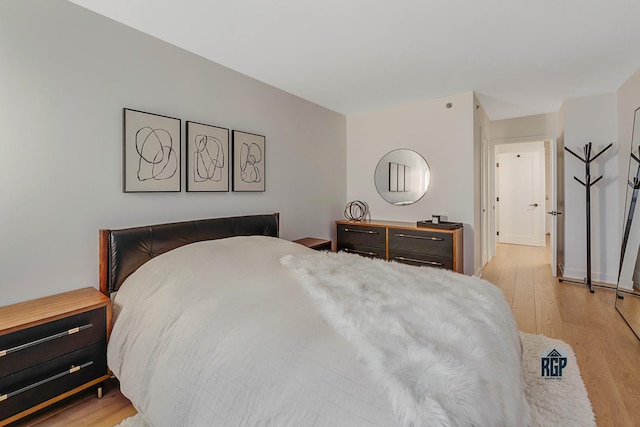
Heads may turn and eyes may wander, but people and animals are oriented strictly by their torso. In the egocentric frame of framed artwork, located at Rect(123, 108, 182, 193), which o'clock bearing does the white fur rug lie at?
The white fur rug is roughly at 12 o'clock from the framed artwork.

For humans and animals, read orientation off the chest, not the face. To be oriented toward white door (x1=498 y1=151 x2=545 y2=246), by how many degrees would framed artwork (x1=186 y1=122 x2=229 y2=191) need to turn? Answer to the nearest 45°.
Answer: approximately 45° to its left

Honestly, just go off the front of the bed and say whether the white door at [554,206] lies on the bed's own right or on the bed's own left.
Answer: on the bed's own left

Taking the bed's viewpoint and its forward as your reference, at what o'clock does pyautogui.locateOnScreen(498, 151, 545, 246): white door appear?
The white door is roughly at 9 o'clock from the bed.

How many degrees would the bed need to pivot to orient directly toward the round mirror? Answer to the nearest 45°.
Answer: approximately 90° to its left

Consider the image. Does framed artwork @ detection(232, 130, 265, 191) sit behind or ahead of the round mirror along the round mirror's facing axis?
ahead

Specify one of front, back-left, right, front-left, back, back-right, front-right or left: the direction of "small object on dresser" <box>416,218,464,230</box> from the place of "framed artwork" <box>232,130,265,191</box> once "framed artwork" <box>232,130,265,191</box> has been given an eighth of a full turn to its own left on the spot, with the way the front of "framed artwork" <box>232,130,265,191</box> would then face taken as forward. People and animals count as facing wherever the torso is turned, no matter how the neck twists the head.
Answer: front

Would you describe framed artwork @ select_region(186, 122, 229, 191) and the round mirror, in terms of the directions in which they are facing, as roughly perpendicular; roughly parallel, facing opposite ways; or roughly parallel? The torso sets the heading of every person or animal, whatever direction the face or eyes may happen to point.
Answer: roughly perpendicular

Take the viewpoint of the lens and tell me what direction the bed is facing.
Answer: facing the viewer and to the right of the viewer

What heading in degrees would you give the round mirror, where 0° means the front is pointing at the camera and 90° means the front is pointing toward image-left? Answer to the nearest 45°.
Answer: approximately 0°
